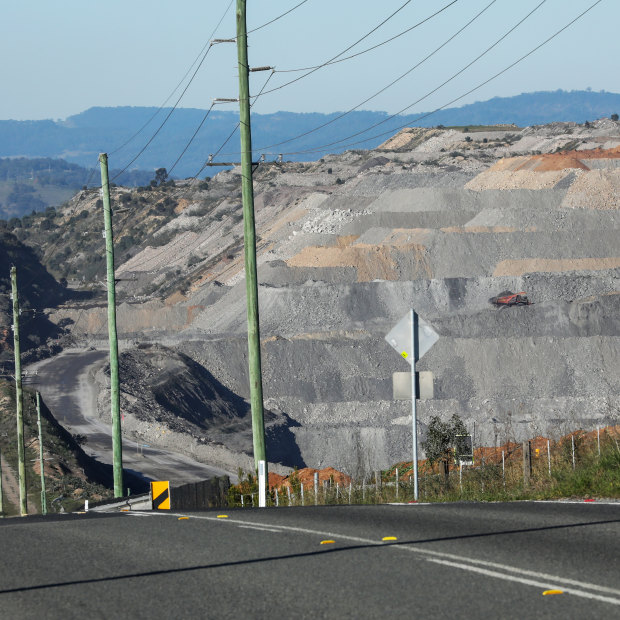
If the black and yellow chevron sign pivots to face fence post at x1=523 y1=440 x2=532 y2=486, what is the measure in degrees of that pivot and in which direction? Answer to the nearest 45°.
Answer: approximately 45° to its left

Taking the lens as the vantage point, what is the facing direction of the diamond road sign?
facing away from the viewer

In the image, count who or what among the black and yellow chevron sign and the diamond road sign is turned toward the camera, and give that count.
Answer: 1

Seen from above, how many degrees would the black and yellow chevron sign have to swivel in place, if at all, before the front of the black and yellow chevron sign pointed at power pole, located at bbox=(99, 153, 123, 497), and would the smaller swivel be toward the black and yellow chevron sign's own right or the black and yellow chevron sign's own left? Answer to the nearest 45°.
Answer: approximately 180°

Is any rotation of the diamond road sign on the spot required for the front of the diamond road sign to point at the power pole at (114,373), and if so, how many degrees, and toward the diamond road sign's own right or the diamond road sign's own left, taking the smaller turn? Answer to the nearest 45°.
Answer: approximately 45° to the diamond road sign's own left

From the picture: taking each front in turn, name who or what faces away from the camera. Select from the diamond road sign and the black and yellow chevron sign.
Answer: the diamond road sign

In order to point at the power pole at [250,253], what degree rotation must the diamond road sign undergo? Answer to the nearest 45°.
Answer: approximately 45° to its left

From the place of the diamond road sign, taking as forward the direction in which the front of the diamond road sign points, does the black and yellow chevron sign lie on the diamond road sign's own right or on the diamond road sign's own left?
on the diamond road sign's own left

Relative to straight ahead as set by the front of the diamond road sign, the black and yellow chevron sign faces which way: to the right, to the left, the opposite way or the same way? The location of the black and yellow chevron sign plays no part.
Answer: the opposite way
